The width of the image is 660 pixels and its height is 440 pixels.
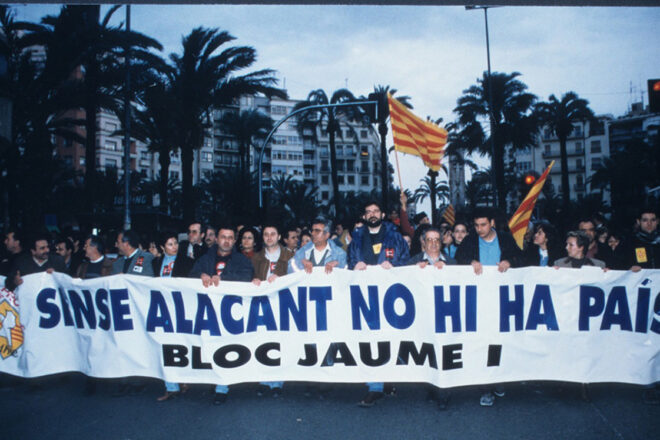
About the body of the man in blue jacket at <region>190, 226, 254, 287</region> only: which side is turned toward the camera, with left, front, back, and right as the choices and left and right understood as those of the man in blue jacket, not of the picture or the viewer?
front

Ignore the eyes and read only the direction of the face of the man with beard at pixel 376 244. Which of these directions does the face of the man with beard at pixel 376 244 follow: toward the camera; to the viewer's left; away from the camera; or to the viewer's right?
toward the camera

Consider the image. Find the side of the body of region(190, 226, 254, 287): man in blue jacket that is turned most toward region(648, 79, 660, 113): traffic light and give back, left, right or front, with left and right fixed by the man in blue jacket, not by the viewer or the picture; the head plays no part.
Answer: left

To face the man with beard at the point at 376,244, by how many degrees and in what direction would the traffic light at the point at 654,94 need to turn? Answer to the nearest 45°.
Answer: approximately 45° to its right

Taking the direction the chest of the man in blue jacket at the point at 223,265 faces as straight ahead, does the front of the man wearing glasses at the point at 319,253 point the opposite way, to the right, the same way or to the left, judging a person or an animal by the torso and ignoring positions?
the same way

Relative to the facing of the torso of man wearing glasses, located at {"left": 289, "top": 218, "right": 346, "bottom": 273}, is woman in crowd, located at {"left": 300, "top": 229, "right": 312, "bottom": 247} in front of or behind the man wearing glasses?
behind

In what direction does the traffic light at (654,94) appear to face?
toward the camera

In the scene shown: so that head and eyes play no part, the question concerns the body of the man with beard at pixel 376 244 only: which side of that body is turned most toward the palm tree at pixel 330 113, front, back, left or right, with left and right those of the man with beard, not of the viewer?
back

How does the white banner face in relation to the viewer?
toward the camera

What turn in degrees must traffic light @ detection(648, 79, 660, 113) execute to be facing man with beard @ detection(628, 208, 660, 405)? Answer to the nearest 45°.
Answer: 0° — it already faces them

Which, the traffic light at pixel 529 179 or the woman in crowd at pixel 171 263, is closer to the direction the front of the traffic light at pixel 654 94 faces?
the woman in crowd
